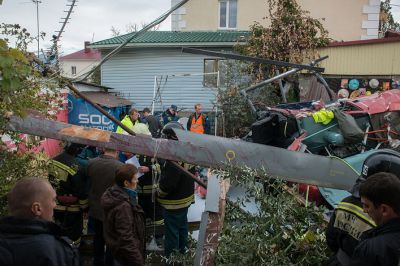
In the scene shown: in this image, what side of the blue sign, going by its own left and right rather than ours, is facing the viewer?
front

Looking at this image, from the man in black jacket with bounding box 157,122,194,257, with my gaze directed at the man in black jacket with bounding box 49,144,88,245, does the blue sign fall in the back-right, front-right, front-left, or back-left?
front-right

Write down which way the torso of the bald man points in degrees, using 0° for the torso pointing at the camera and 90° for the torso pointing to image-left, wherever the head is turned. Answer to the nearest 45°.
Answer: approximately 225°

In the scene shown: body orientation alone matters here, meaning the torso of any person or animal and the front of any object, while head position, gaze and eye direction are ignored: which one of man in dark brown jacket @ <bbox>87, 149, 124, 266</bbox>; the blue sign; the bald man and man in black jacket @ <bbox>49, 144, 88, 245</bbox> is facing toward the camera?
the blue sign

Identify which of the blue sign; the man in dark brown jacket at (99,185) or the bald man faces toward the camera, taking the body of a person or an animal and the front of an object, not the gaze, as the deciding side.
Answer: the blue sign

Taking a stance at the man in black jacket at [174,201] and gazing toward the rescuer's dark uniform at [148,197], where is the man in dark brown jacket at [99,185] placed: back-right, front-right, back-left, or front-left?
front-left

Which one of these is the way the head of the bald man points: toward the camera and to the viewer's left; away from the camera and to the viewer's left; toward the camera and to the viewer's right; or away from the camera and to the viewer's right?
away from the camera and to the viewer's right

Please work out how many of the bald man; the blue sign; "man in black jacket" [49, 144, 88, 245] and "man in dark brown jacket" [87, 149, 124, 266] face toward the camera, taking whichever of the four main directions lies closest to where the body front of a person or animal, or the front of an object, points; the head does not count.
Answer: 1

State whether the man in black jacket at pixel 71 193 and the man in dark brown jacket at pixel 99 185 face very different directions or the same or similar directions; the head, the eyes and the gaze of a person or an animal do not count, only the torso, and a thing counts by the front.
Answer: same or similar directions

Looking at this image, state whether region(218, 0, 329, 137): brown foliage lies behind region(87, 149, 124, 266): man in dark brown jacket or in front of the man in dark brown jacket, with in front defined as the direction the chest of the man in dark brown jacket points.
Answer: in front

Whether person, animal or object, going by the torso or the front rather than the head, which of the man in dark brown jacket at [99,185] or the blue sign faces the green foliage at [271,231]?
the blue sign

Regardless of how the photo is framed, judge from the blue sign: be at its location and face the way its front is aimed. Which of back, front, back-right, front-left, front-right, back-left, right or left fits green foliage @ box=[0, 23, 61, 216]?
front

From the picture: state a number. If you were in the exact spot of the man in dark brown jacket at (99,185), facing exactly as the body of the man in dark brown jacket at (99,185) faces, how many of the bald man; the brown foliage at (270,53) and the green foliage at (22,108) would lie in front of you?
1

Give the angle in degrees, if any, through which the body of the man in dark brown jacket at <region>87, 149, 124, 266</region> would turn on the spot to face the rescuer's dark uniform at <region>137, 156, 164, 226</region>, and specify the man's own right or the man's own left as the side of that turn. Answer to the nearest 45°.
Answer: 0° — they already face it
